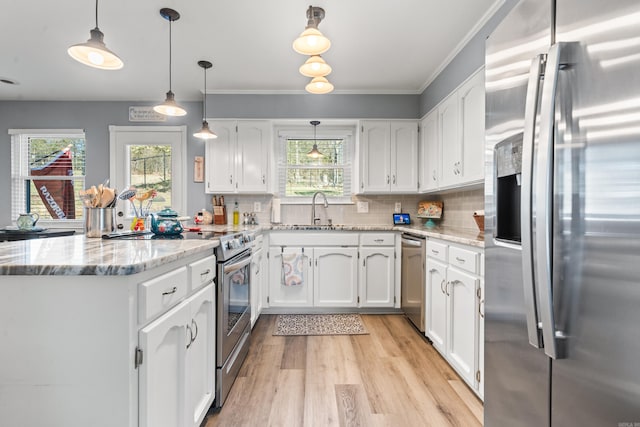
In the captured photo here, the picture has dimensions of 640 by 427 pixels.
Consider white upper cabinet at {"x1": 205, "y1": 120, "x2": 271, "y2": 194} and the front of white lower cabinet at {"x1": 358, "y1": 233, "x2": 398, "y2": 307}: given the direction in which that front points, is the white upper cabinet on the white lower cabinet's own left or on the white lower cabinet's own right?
on the white lower cabinet's own right

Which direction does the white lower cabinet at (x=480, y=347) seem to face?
to the viewer's left

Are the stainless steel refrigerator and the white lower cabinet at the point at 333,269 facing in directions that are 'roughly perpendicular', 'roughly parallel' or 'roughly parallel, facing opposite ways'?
roughly perpendicular

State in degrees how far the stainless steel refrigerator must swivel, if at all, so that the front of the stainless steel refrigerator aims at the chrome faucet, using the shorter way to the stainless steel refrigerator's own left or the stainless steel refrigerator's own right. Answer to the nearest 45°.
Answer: approximately 90° to the stainless steel refrigerator's own right

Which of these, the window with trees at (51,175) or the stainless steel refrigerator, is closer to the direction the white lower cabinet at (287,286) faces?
the stainless steel refrigerator

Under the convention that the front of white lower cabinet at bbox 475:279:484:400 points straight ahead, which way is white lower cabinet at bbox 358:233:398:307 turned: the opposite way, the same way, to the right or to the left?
to the left

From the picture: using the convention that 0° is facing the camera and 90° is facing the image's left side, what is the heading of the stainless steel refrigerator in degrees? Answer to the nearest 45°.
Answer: approximately 45°
